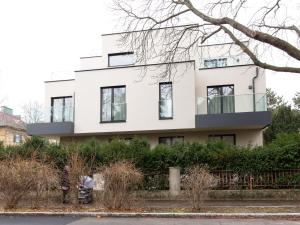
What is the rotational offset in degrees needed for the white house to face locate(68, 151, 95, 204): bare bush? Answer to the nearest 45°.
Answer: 0° — it already faces it

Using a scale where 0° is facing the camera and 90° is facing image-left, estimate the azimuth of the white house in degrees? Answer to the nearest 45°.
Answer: approximately 0°

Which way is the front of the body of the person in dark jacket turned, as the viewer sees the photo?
to the viewer's right

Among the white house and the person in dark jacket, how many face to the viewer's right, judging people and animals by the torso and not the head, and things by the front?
1

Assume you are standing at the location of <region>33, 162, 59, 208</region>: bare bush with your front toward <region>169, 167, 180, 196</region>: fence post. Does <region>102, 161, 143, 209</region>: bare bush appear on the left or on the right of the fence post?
right

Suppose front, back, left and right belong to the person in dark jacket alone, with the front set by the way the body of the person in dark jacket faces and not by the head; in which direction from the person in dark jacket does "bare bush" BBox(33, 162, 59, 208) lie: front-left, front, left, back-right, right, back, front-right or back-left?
back

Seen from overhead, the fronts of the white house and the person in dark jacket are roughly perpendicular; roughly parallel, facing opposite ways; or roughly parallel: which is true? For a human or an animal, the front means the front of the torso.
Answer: roughly perpendicular

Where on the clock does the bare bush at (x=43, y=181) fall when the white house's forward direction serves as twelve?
The bare bush is roughly at 1 o'clock from the white house.

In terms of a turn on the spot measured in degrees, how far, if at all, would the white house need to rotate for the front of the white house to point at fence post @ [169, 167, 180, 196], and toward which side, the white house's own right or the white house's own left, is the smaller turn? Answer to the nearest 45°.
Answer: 0° — it already faces it

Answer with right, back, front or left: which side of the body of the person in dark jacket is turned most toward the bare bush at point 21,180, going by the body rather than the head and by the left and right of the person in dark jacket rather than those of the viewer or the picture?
back
